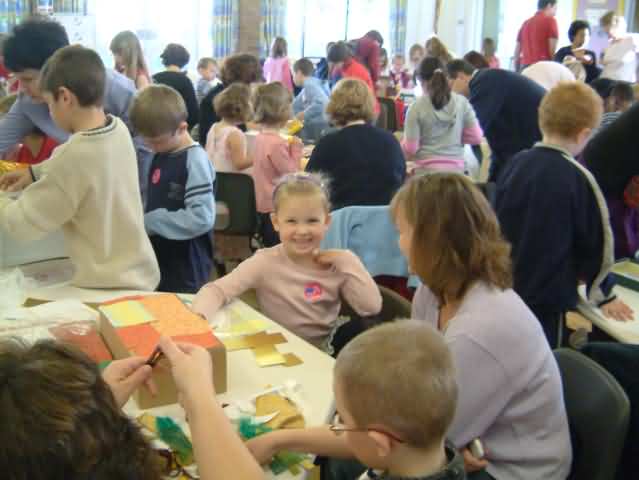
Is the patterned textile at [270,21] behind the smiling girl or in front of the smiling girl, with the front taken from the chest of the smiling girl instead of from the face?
behind

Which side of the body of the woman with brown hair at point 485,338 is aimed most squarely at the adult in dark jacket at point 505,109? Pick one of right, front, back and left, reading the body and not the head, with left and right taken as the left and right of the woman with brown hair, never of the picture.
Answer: right

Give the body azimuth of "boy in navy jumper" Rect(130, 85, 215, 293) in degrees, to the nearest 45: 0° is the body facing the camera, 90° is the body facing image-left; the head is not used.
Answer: approximately 45°

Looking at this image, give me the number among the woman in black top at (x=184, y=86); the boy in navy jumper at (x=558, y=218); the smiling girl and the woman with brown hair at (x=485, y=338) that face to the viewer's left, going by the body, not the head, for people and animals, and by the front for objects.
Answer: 1

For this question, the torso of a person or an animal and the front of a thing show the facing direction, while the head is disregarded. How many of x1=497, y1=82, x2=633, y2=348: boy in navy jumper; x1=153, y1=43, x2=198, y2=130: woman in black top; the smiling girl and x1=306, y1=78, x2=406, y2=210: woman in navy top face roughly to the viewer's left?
0

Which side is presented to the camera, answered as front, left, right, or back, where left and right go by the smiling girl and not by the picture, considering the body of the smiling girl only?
front

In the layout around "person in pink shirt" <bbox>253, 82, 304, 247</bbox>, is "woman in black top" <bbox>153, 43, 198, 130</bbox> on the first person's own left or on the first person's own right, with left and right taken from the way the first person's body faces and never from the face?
on the first person's own left

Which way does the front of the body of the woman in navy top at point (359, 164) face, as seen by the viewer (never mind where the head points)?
away from the camera

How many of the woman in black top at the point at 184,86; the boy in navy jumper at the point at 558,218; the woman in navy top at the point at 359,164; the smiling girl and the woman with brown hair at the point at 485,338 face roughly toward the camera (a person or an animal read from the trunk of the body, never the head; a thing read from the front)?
1

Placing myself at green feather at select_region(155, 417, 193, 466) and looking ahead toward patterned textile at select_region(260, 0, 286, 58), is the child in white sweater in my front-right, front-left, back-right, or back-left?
front-left

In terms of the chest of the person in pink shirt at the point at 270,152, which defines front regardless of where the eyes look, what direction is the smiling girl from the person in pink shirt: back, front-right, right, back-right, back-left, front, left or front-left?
back-right

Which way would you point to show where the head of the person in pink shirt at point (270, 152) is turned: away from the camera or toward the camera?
away from the camera

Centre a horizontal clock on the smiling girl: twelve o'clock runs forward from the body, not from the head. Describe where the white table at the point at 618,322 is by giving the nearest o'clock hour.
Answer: The white table is roughly at 9 o'clock from the smiling girl.

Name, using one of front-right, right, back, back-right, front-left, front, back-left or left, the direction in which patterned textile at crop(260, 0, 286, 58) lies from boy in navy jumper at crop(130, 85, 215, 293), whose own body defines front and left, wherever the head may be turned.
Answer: back-right

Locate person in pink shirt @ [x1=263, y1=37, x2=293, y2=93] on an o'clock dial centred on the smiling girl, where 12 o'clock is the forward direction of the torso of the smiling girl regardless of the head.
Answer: The person in pink shirt is roughly at 6 o'clock from the smiling girl.

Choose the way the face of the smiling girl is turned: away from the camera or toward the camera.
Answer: toward the camera
